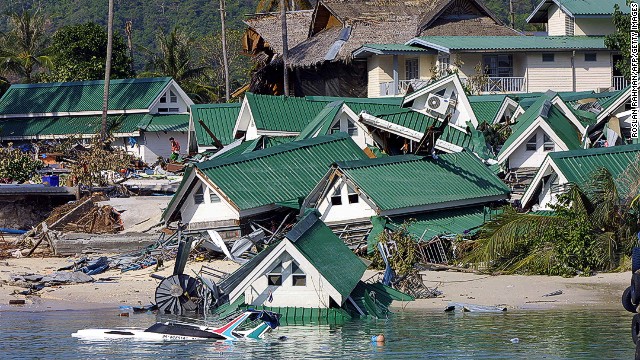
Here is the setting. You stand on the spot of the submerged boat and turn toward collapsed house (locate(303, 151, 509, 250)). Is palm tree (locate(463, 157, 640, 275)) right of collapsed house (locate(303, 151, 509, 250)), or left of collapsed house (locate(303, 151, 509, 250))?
right

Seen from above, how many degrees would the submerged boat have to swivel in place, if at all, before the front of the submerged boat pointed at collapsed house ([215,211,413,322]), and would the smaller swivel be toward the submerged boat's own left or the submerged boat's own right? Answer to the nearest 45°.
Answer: approximately 180°

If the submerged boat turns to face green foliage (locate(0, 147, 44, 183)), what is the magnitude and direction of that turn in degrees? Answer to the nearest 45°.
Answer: approximately 90° to its right

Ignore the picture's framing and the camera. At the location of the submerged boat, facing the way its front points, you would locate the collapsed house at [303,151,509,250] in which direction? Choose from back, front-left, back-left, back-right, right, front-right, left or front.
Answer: back-right

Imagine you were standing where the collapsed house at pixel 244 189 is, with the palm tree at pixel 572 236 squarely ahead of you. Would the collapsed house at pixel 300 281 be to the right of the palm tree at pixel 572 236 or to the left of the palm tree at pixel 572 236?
right

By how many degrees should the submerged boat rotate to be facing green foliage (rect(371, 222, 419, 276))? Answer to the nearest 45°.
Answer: approximately 135° to its right

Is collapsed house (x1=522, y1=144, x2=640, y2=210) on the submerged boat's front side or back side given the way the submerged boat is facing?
on the back side

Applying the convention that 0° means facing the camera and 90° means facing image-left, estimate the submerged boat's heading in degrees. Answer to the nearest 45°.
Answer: approximately 90°
